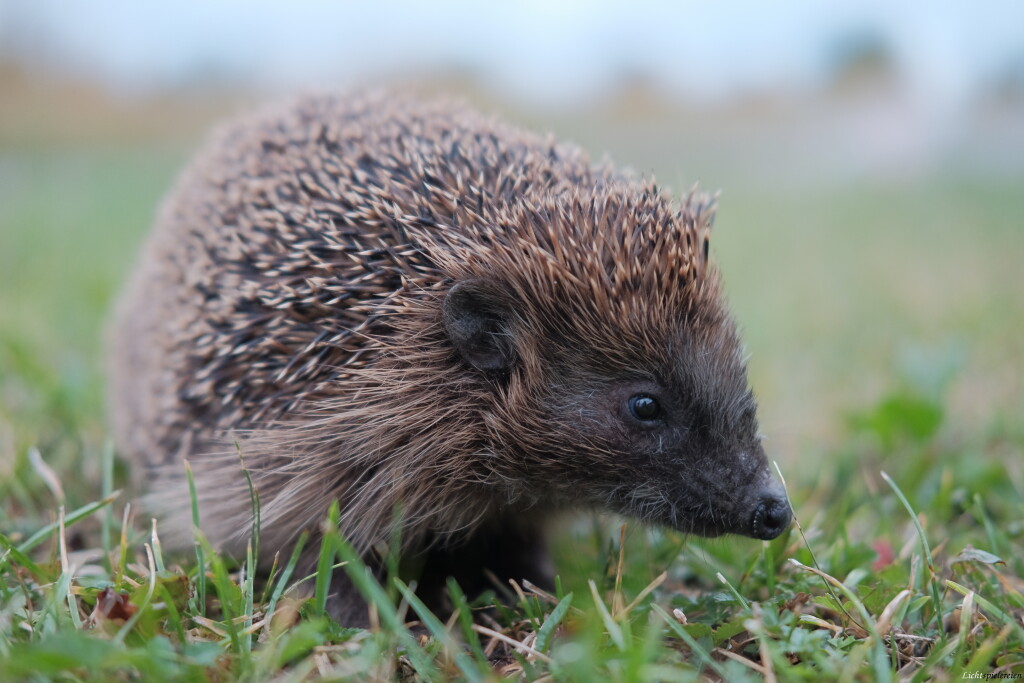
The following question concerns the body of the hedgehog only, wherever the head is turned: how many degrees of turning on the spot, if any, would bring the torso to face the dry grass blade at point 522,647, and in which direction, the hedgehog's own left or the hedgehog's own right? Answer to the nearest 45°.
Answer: approximately 45° to the hedgehog's own right

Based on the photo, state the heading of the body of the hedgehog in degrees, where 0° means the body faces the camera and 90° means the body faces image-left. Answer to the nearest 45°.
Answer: approximately 315°
